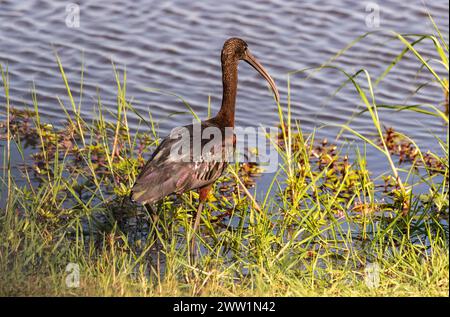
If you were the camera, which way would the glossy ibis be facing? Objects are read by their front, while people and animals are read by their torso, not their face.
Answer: facing to the right of the viewer
